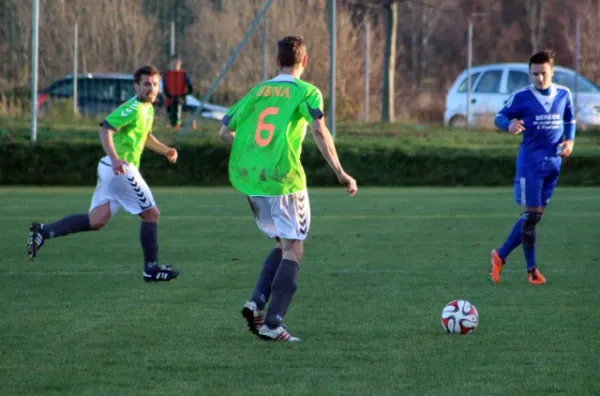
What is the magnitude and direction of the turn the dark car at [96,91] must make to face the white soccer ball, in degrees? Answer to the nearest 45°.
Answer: approximately 90° to its right

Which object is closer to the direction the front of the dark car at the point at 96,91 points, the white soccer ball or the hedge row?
the hedge row

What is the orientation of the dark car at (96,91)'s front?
to the viewer's right

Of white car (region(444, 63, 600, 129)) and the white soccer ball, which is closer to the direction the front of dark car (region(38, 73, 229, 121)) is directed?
the white car

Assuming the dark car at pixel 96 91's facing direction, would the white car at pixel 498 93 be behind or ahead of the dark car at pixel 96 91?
ahead
